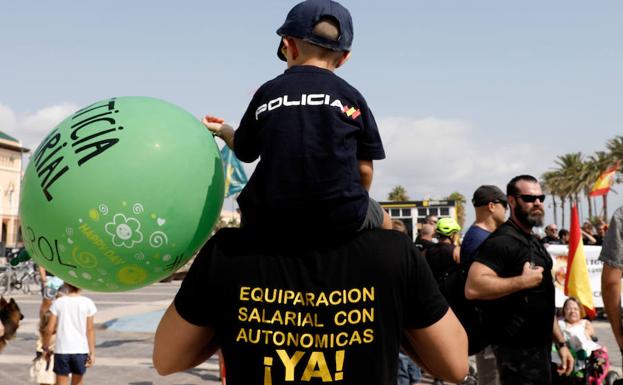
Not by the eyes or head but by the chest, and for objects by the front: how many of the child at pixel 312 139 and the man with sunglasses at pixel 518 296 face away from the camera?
1

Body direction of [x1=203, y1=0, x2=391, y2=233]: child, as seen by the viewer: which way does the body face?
away from the camera

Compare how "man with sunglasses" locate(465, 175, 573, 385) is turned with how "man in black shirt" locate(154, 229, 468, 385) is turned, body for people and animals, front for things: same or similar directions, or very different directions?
very different directions

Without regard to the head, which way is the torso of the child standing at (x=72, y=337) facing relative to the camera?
away from the camera

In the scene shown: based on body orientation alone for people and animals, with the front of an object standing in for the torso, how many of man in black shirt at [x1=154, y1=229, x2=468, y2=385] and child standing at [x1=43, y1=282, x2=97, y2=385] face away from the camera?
2

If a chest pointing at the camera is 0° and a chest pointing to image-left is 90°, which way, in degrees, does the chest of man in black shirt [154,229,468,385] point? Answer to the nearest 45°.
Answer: approximately 180°

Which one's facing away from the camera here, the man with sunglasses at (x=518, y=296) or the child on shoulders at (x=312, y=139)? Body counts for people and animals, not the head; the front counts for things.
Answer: the child on shoulders

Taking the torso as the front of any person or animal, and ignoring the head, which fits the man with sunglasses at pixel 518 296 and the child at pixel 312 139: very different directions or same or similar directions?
very different directions

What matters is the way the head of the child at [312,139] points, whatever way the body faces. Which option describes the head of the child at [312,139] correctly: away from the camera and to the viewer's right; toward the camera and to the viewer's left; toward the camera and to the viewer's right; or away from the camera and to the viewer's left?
away from the camera and to the viewer's left

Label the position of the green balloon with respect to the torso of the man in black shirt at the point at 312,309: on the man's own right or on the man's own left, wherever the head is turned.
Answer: on the man's own left

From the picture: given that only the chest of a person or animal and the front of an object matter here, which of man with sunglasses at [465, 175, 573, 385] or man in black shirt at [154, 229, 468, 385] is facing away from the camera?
the man in black shirt
